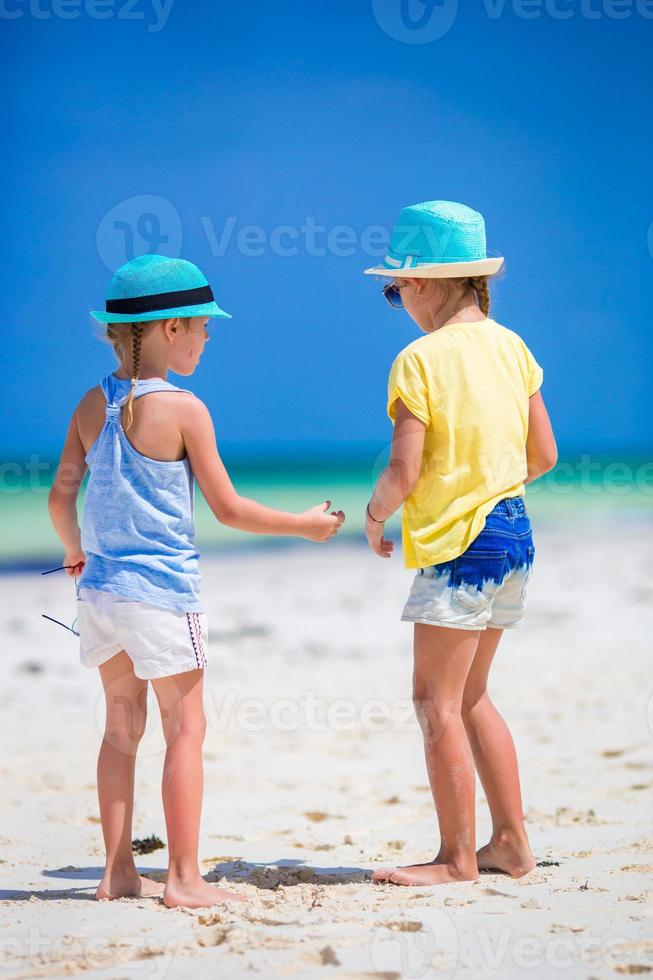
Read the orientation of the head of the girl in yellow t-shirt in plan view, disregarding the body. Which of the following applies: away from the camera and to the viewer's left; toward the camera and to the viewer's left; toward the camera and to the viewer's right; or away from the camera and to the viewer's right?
away from the camera and to the viewer's left

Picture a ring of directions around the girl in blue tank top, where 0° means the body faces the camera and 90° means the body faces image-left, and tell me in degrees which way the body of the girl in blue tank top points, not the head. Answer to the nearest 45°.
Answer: approximately 225°

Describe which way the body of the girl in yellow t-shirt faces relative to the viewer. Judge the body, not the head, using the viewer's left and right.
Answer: facing away from the viewer and to the left of the viewer

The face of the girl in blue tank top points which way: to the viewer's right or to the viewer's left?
to the viewer's right

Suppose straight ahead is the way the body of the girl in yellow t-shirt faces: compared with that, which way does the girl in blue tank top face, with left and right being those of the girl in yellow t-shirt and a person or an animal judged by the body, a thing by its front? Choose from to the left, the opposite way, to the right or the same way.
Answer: to the right

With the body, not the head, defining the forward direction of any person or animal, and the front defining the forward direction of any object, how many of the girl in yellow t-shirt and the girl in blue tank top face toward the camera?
0
